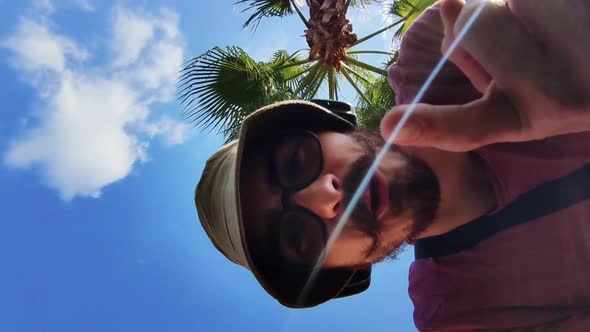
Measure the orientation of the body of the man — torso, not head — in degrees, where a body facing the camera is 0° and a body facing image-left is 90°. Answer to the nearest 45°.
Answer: approximately 0°
